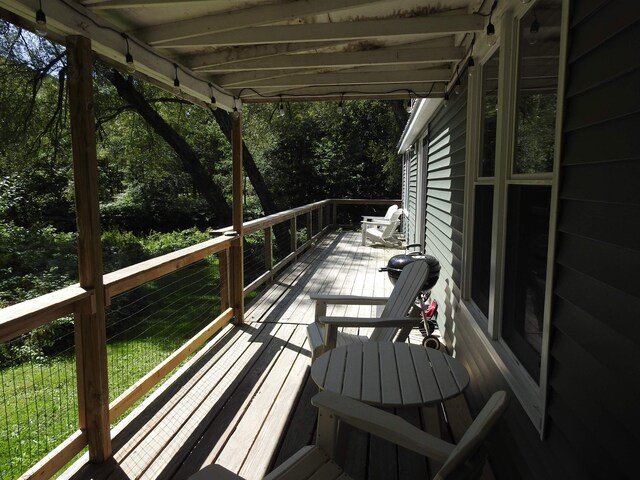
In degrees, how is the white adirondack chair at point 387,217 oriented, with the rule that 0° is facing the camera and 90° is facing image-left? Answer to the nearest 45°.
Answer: approximately 90°

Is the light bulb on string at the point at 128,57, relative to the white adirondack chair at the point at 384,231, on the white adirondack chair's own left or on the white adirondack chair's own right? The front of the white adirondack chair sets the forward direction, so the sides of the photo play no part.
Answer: on the white adirondack chair's own left

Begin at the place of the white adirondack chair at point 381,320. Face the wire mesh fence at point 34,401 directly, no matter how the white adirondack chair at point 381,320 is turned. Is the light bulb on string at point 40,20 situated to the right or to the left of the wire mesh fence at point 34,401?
left

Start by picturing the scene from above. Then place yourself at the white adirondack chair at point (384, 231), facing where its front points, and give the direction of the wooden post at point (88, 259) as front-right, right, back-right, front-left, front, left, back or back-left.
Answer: left

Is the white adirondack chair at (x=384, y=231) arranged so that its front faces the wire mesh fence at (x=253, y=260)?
no

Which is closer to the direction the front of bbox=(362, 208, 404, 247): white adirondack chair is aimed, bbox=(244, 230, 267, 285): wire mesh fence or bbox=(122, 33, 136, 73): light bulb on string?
the wire mesh fence

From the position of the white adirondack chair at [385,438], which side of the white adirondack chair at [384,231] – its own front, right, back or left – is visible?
left

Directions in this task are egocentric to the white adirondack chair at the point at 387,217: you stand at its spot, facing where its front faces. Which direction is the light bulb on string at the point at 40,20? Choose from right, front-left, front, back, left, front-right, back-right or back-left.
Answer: left

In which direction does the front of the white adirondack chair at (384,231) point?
to the viewer's left

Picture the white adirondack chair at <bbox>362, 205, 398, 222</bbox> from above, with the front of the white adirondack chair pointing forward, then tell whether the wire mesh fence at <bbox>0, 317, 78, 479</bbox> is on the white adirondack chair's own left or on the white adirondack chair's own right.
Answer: on the white adirondack chair's own left

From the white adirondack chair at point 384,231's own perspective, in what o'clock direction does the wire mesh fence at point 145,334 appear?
The wire mesh fence is roughly at 10 o'clock from the white adirondack chair.

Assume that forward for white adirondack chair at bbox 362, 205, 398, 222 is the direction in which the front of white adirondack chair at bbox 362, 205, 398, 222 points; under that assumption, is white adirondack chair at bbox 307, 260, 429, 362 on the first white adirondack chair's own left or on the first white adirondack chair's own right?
on the first white adirondack chair's own left

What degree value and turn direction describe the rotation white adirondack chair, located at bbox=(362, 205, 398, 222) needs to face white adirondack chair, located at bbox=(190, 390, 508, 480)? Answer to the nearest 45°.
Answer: approximately 90° to its left
